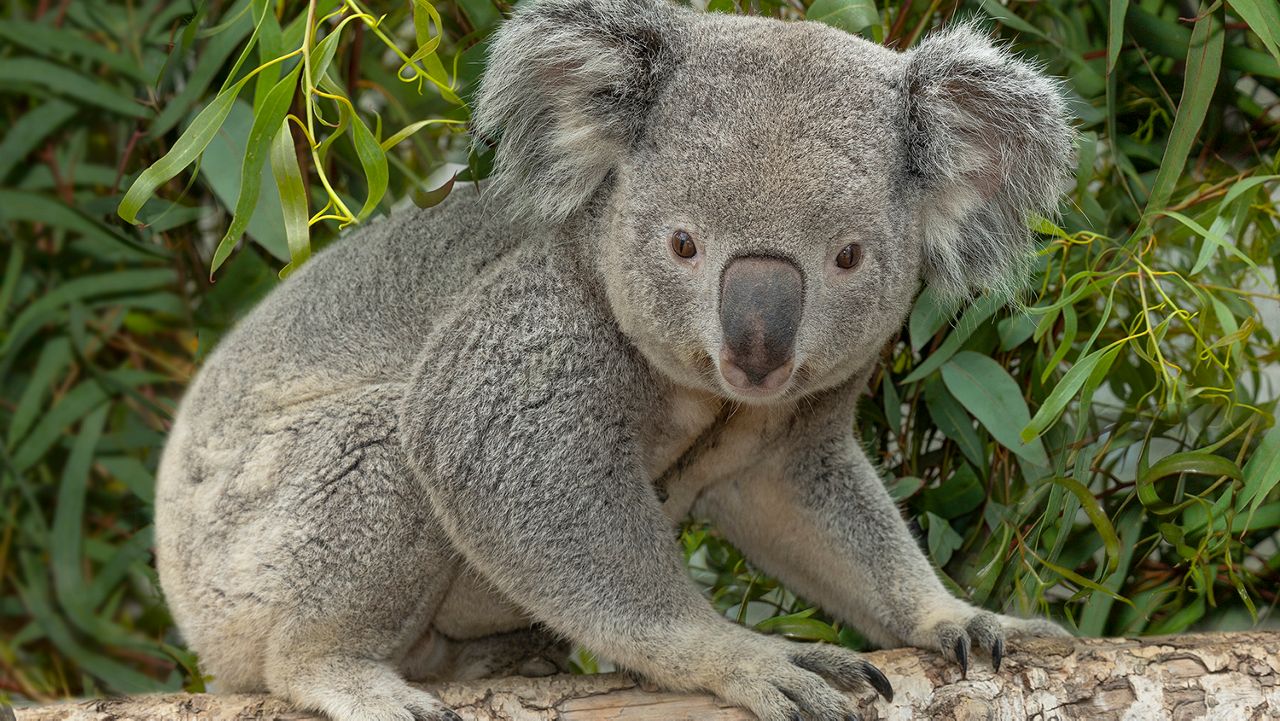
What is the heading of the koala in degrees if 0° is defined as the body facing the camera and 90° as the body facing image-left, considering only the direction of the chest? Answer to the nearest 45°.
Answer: approximately 315°
